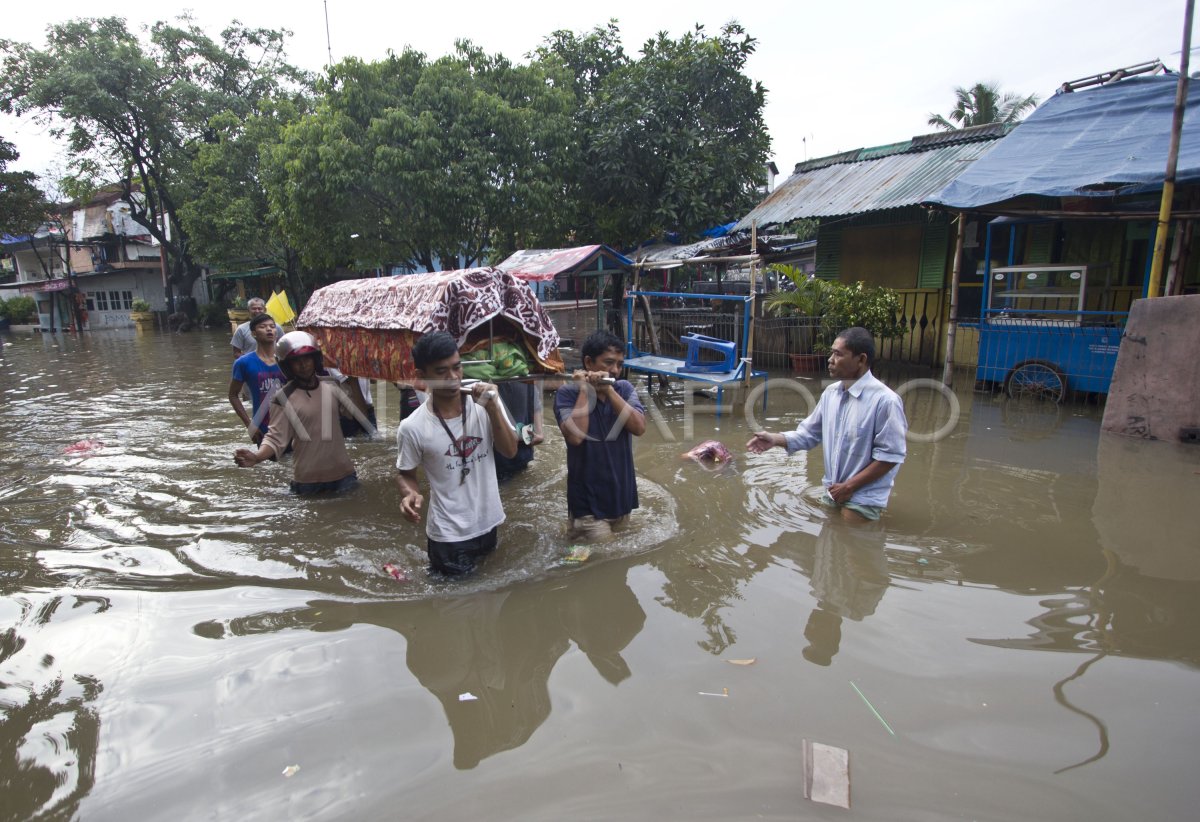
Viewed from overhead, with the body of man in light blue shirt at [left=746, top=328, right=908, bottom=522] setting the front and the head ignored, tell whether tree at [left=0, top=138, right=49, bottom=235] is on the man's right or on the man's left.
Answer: on the man's right

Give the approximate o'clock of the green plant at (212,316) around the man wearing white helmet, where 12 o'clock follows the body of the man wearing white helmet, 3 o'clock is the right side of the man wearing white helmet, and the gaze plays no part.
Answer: The green plant is roughly at 6 o'clock from the man wearing white helmet.

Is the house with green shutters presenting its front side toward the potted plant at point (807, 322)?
yes

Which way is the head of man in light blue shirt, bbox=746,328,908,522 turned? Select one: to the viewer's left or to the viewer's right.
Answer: to the viewer's left

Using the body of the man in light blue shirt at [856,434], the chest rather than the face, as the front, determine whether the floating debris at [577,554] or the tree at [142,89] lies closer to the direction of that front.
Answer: the floating debris

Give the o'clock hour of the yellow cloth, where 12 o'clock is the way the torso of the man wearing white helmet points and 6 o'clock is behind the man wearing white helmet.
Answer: The yellow cloth is roughly at 6 o'clock from the man wearing white helmet.

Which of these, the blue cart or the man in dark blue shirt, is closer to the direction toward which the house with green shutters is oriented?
the man in dark blue shirt

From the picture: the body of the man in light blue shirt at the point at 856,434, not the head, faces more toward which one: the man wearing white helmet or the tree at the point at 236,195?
the man wearing white helmet

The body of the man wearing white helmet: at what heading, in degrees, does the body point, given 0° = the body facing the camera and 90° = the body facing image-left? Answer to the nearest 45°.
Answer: approximately 0°

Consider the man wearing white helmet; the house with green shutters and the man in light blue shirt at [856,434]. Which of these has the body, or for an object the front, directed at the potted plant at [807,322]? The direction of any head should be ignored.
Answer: the house with green shutters

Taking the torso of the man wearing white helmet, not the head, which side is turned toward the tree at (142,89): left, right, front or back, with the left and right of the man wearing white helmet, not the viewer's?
back

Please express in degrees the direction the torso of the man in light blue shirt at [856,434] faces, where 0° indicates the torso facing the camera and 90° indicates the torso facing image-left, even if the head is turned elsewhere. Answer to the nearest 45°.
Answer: approximately 45°
